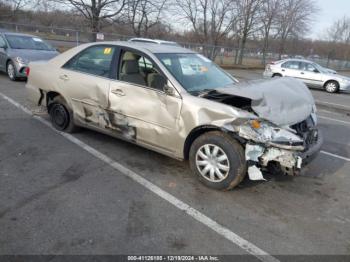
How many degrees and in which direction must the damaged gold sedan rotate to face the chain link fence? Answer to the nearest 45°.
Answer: approximately 135° to its left

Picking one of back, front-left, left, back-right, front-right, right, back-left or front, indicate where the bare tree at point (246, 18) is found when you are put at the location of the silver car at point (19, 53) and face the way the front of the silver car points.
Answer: left

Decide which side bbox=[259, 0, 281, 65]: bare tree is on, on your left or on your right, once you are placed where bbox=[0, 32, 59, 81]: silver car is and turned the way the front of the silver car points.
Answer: on your left

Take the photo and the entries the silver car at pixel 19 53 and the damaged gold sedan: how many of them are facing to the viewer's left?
0

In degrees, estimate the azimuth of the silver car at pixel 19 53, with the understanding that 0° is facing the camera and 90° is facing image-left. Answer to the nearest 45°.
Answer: approximately 315°

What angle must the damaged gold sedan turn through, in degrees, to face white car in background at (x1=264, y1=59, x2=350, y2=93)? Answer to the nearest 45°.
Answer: approximately 90° to its left

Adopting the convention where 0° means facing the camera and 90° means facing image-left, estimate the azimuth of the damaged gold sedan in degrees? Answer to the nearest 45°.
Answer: approximately 315°

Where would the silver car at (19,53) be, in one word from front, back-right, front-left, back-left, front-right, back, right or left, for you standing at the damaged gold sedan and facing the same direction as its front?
back

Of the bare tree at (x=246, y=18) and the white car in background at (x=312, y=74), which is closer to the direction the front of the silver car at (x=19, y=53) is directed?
the white car in background

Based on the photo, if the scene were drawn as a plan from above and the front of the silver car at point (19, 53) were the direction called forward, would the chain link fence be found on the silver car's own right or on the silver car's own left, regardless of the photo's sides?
on the silver car's own left
